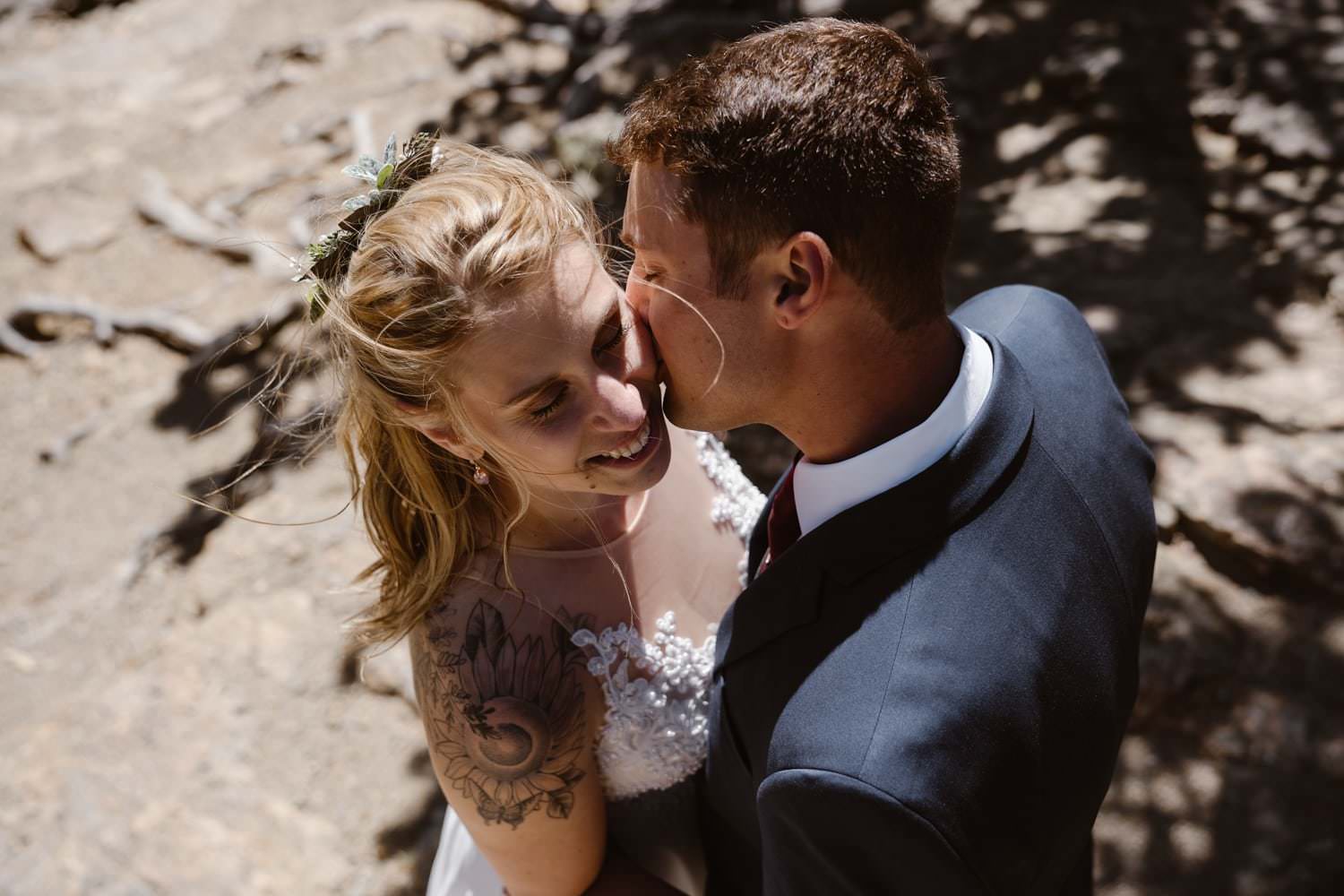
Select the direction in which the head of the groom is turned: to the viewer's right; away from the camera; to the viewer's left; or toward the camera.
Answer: to the viewer's left

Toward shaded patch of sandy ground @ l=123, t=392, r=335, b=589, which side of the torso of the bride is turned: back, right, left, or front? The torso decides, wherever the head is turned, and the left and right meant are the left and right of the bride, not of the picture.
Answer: back

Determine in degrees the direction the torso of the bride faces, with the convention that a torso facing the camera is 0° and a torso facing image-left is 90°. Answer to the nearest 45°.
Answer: approximately 315°

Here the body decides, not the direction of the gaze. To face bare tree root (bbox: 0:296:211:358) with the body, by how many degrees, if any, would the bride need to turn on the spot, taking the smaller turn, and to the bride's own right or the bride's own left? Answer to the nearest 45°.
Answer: approximately 180°

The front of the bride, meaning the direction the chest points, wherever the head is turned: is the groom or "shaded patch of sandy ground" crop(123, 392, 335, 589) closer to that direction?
the groom

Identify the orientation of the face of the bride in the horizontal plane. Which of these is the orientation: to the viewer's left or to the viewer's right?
to the viewer's right
